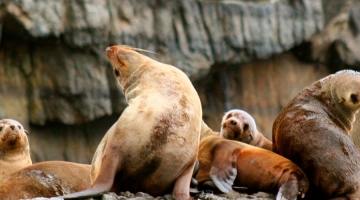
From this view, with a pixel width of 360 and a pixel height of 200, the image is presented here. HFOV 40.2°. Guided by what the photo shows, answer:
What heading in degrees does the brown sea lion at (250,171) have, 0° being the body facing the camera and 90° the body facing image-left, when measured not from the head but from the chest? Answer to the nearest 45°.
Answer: approximately 90°

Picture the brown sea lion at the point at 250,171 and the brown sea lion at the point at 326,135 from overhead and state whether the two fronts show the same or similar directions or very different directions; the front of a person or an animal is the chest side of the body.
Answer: very different directions

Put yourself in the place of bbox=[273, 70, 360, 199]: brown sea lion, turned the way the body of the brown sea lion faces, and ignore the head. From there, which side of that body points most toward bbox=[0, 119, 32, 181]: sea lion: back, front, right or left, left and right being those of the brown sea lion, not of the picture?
back

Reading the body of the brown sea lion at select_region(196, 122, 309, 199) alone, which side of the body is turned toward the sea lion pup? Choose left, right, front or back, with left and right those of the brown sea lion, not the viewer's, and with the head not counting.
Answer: right

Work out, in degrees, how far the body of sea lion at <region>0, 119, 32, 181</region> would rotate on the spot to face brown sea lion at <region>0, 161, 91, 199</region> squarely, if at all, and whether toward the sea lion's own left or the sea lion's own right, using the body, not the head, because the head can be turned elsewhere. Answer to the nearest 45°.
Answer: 0° — it already faces it

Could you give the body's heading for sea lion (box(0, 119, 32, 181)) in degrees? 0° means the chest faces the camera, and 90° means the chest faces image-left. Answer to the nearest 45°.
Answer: approximately 0°

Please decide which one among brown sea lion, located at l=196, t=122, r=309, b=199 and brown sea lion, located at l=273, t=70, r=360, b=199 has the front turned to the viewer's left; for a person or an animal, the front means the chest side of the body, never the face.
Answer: brown sea lion, located at l=196, t=122, r=309, b=199

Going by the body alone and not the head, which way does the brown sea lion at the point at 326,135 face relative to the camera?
to the viewer's right

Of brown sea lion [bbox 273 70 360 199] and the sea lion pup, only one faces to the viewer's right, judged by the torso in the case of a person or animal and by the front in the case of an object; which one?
the brown sea lion
